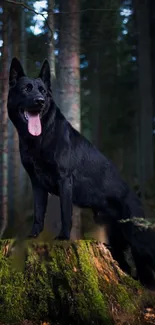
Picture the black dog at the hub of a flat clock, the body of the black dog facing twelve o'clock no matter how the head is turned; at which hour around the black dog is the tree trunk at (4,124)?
The tree trunk is roughly at 4 o'clock from the black dog.

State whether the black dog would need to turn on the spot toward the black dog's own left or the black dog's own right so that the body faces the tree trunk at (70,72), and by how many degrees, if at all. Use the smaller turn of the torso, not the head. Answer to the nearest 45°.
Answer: approximately 135° to the black dog's own right

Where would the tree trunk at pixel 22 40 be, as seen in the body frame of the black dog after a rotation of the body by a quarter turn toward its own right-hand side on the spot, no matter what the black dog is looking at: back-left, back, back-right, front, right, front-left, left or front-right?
front-right

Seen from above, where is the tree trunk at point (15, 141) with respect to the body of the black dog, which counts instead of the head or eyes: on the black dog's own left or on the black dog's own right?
on the black dog's own right

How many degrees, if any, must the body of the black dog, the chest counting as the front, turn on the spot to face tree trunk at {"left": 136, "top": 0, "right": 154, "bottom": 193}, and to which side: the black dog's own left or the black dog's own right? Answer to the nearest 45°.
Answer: approximately 135° to the black dog's own right

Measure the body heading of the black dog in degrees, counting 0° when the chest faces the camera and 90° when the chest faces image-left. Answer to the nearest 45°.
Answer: approximately 45°
